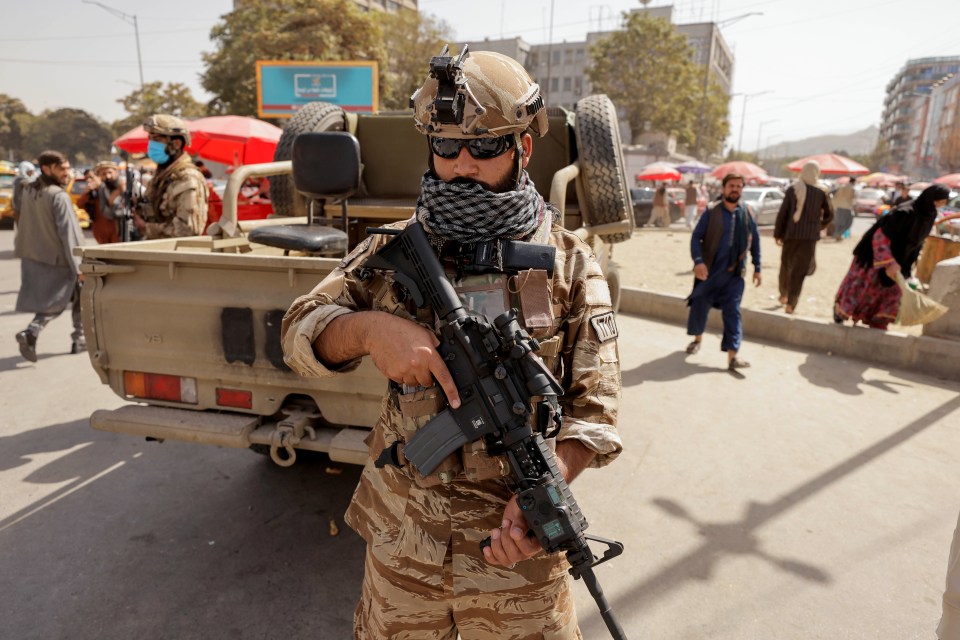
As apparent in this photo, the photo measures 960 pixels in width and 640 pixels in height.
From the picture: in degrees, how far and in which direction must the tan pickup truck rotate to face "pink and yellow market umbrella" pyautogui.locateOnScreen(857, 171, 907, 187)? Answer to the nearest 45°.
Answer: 0° — it already faces it

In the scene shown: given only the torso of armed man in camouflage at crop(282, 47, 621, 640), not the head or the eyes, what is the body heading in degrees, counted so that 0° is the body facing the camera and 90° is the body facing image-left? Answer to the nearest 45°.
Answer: approximately 0°

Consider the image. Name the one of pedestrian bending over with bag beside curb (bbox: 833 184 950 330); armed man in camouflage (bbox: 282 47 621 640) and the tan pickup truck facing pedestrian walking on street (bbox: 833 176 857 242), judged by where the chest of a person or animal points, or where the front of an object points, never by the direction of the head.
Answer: the tan pickup truck

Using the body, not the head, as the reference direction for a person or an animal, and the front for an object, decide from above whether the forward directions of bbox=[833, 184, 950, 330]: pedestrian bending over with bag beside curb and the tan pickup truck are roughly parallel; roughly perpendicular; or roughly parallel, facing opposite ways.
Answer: roughly perpendicular

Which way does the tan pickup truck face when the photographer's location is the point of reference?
facing away from the viewer and to the right of the viewer

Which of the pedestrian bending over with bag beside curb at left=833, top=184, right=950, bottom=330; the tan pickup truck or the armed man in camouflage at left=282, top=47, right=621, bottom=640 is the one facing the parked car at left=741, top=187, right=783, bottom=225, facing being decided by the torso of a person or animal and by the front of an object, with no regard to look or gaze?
the tan pickup truck

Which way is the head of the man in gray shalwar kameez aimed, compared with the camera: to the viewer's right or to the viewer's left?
to the viewer's right

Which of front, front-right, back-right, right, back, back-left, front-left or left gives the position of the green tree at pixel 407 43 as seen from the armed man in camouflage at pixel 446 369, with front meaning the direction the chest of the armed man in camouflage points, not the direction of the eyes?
back
